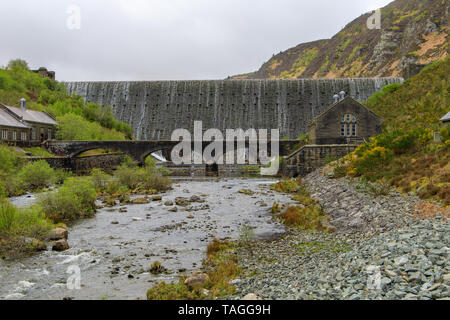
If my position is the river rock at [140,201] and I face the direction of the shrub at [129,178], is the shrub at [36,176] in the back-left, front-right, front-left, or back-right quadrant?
front-left

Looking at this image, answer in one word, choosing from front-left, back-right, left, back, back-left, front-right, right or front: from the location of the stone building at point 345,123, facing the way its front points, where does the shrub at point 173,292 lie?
front

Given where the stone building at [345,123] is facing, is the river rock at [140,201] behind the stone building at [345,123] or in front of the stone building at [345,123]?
in front

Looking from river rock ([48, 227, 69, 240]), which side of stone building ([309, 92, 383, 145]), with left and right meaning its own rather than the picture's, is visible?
front

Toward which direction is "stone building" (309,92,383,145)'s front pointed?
toward the camera

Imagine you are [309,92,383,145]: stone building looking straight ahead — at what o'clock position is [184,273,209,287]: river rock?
The river rock is roughly at 12 o'clock from the stone building.

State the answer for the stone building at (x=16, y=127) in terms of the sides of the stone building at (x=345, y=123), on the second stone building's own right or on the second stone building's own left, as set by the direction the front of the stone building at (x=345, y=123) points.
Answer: on the second stone building's own right

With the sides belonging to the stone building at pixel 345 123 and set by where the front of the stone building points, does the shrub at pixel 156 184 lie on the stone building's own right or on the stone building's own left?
on the stone building's own right

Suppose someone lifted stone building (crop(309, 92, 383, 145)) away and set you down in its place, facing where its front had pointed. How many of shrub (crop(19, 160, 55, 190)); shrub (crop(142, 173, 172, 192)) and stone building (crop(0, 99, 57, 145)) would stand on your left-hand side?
0

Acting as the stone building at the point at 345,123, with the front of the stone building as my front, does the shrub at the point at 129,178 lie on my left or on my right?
on my right

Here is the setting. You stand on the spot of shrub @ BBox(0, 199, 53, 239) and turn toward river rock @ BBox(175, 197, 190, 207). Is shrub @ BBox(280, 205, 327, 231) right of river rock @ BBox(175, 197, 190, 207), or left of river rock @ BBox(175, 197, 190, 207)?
right

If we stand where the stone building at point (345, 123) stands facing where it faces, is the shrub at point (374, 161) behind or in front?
in front

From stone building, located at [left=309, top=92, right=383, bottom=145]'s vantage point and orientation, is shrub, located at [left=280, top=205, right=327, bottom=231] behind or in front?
in front
